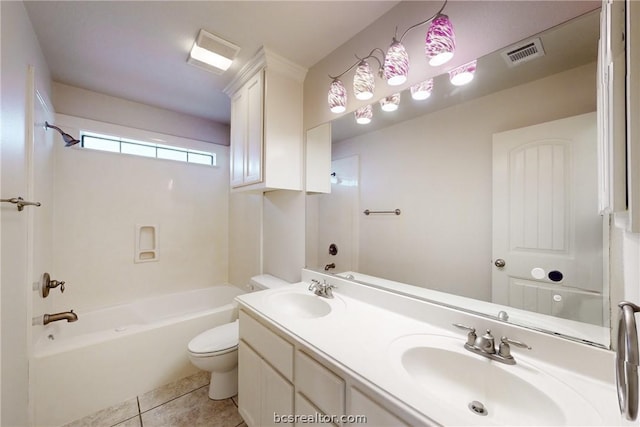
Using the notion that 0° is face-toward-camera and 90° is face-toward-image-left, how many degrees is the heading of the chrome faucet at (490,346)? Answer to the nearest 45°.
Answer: approximately 45°

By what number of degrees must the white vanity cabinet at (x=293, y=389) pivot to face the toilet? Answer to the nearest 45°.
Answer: approximately 90° to its right

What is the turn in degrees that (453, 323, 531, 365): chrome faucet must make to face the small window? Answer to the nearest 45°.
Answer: approximately 45° to its right

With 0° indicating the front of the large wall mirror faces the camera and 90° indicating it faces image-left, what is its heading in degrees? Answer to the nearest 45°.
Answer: approximately 45°

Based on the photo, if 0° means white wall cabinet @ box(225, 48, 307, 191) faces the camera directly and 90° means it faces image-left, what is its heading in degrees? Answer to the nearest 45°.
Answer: approximately 45°

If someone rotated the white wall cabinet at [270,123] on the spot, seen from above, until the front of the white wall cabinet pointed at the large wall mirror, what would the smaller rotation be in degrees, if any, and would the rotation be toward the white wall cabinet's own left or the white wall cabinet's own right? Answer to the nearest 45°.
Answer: approximately 90° to the white wall cabinet's own left

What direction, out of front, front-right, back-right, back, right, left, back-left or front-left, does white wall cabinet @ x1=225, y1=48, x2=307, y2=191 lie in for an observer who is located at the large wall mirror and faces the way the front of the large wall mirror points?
front-right

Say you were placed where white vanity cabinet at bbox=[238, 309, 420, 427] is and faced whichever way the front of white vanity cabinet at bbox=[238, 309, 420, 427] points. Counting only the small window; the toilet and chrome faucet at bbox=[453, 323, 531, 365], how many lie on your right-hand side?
2

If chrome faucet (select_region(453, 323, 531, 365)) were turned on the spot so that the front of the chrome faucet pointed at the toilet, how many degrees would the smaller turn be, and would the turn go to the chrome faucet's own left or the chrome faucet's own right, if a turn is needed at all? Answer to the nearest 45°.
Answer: approximately 45° to the chrome faucet's own right

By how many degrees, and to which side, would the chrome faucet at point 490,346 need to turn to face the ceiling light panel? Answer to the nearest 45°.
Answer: approximately 45° to its right
